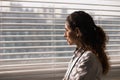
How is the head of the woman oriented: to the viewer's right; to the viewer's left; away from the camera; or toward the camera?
to the viewer's left

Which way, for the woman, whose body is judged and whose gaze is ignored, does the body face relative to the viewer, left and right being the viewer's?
facing to the left of the viewer
